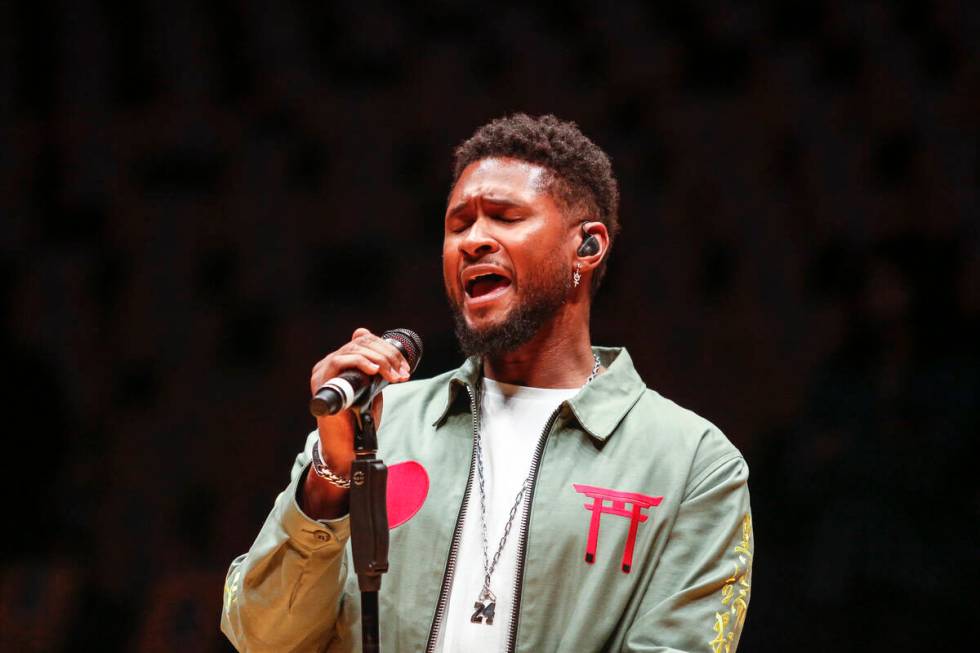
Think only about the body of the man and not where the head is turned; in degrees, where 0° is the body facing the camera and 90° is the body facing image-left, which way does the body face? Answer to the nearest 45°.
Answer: approximately 45°

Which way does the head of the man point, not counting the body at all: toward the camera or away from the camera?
toward the camera
